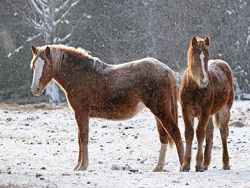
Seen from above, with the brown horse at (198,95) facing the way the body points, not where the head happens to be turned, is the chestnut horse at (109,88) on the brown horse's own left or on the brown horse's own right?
on the brown horse's own right

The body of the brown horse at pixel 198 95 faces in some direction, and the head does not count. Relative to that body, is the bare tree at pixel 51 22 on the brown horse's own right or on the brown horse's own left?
on the brown horse's own right

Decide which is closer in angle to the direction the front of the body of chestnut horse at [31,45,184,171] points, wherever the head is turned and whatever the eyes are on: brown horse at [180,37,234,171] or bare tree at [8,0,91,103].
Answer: the bare tree

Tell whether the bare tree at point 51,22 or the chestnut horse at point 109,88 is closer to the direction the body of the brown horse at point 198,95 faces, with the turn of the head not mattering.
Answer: the chestnut horse

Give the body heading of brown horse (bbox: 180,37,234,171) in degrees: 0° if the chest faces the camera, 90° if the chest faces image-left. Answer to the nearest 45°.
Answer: approximately 45°

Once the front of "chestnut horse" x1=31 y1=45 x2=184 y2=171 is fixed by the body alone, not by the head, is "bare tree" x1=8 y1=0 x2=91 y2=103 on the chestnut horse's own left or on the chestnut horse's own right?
on the chestnut horse's own right

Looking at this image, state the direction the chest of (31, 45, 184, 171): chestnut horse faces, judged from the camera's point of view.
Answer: to the viewer's left
